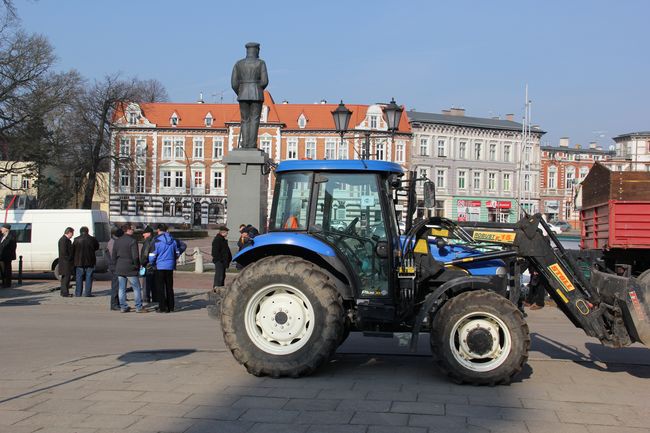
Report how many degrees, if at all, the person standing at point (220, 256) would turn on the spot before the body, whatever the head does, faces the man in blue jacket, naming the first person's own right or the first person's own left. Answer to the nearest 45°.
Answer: approximately 135° to the first person's own right

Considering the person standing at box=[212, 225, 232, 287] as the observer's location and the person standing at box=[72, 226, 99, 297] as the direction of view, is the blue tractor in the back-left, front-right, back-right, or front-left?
back-left

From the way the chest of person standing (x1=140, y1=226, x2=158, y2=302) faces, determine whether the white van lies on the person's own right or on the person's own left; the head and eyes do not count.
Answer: on the person's own right

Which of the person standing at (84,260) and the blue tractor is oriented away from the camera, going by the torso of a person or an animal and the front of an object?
the person standing

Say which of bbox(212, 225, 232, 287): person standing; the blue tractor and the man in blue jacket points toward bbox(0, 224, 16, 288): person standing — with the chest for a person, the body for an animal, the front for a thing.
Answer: the man in blue jacket

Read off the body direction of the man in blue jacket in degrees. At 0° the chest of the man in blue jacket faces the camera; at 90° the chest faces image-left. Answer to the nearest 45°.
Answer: approximately 135°

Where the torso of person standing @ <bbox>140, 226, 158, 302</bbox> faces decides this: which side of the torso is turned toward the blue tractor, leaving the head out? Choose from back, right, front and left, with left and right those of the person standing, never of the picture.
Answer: left
